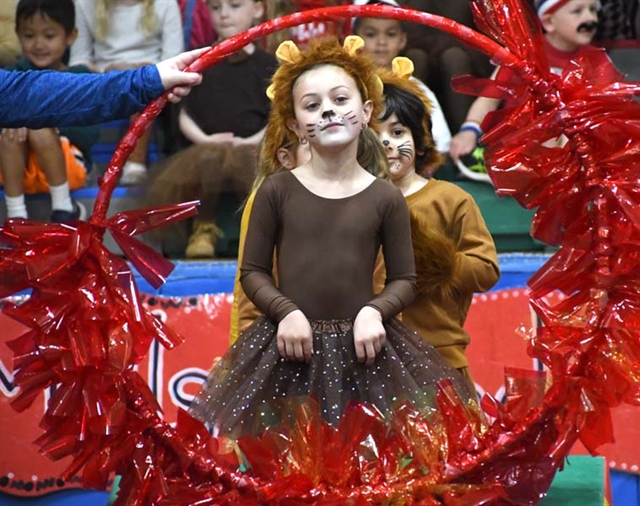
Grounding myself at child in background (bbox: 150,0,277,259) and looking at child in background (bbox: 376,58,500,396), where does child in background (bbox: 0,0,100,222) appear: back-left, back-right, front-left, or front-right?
back-right

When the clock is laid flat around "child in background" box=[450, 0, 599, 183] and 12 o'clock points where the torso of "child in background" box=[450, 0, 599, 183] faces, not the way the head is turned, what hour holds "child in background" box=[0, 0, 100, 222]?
"child in background" box=[0, 0, 100, 222] is roughly at 4 o'clock from "child in background" box=[450, 0, 599, 183].

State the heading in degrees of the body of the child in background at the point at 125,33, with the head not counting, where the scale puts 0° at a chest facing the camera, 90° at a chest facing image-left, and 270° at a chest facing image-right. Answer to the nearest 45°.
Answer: approximately 0°

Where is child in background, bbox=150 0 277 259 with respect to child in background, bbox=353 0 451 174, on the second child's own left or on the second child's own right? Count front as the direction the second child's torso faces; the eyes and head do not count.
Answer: on the second child's own right

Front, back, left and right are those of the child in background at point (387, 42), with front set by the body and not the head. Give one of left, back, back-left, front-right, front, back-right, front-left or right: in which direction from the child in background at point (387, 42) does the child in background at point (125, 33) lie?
right

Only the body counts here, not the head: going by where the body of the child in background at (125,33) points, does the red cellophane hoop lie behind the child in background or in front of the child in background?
in front

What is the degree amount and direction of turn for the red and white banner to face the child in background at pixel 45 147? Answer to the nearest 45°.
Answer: approximately 135° to its right

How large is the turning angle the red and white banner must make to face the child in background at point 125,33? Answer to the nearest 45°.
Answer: approximately 180°

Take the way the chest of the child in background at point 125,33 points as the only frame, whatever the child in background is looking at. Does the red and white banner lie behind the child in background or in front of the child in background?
in front

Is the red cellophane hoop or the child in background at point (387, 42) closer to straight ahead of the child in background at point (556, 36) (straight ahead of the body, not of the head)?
the red cellophane hoop
